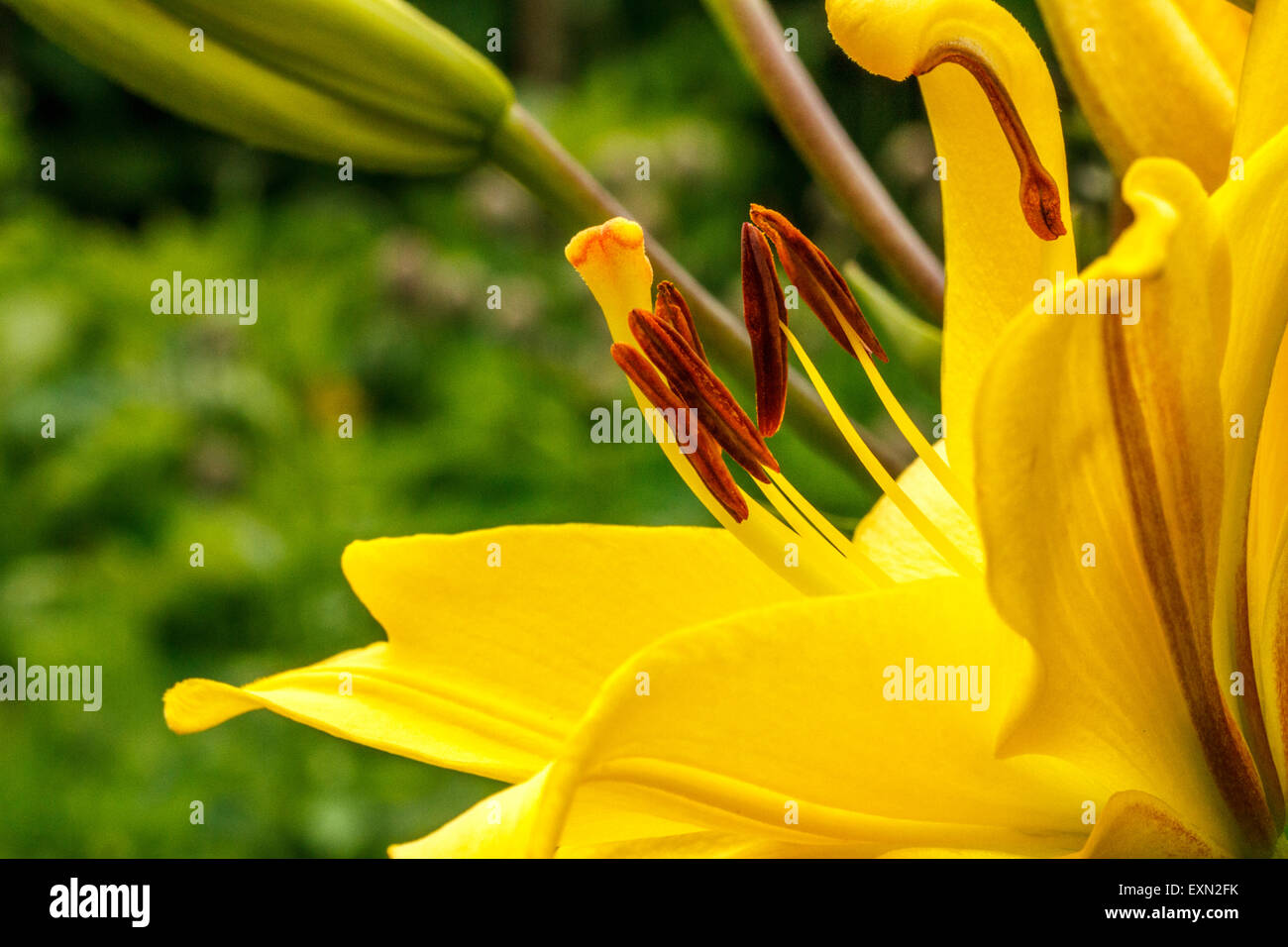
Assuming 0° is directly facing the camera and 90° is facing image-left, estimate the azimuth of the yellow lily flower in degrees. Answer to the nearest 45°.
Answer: approximately 90°
